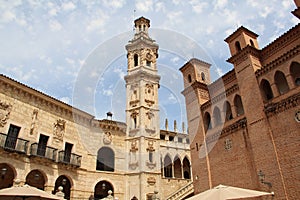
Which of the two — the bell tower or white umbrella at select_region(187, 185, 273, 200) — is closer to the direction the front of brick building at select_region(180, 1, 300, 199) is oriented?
the white umbrella

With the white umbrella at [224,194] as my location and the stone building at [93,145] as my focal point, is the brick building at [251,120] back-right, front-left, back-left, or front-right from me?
front-right

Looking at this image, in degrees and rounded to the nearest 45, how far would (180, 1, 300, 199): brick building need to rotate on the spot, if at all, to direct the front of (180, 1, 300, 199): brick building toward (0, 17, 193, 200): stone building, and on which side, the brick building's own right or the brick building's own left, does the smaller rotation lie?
approximately 90° to the brick building's own right

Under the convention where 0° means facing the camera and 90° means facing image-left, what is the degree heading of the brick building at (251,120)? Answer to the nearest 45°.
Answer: approximately 45°

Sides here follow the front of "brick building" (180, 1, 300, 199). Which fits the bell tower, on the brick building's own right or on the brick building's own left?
on the brick building's own right

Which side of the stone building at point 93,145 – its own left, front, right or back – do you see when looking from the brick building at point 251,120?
front

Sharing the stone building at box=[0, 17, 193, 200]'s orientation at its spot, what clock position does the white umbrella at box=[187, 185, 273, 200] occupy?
The white umbrella is roughly at 1 o'clock from the stone building.

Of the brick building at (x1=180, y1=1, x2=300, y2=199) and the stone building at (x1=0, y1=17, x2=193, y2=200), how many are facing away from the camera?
0

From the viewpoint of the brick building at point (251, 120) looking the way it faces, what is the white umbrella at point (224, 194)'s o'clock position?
The white umbrella is roughly at 11 o'clock from the brick building.

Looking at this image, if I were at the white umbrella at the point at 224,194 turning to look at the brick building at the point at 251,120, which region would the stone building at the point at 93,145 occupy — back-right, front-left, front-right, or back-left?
front-left
